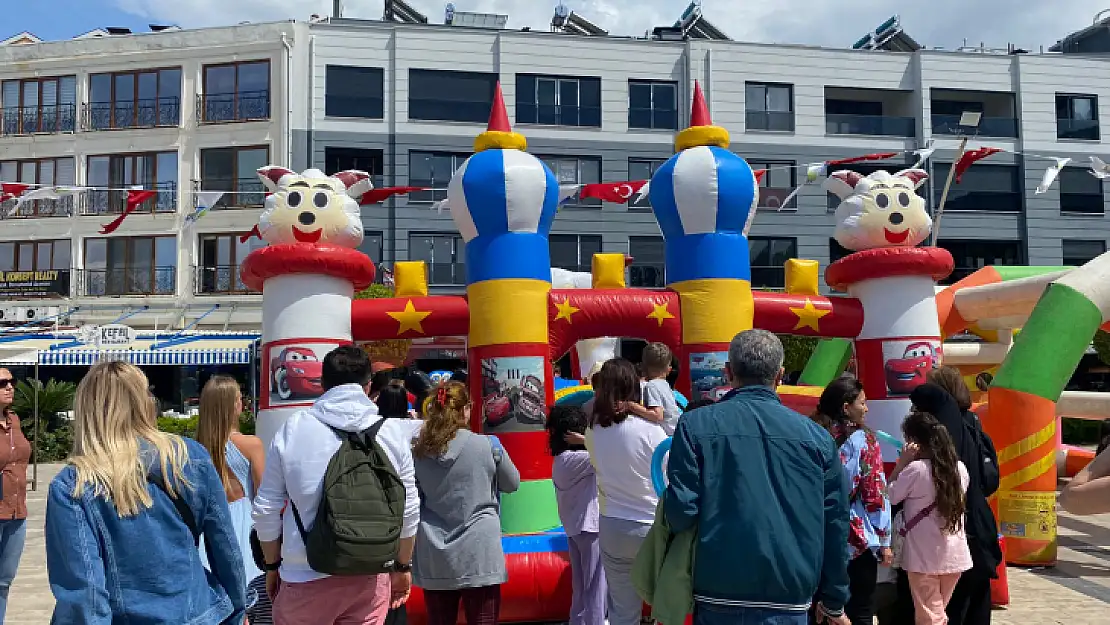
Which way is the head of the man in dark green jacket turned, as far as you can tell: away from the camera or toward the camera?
away from the camera

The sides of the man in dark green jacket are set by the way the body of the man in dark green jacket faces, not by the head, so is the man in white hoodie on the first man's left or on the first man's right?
on the first man's left

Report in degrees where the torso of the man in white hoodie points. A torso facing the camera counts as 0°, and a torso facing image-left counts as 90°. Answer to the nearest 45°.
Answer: approximately 180°

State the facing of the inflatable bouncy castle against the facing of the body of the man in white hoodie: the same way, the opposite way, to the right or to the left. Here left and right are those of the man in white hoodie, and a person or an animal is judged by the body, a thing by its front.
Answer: the opposite way

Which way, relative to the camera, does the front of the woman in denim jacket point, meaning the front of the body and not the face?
away from the camera

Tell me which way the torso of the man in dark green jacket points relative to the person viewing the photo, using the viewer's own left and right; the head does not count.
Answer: facing away from the viewer

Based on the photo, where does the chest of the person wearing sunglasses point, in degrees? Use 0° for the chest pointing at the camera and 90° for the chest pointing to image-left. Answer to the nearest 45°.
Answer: approximately 315°

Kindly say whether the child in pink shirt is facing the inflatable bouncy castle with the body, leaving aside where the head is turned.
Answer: yes

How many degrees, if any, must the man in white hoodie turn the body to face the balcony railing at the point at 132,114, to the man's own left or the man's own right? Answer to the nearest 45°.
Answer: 0° — they already face it

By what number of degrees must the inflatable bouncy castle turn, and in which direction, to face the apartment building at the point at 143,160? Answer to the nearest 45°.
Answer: approximately 135° to its right

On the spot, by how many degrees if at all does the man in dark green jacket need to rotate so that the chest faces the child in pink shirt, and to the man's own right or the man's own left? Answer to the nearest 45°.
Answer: approximately 45° to the man's own right

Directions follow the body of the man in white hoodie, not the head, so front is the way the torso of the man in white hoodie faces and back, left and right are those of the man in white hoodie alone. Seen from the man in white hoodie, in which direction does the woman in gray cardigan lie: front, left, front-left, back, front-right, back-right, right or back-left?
front-right

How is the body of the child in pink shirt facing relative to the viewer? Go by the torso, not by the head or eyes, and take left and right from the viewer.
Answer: facing away from the viewer and to the left of the viewer

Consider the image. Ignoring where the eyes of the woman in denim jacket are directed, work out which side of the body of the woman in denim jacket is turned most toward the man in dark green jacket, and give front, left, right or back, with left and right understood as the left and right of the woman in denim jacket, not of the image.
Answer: right
